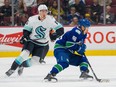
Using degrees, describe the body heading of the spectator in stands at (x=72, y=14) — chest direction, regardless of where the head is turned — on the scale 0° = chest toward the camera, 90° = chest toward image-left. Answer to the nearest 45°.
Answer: approximately 0°

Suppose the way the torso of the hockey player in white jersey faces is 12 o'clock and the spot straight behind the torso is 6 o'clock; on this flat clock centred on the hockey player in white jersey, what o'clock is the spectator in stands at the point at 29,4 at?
The spectator in stands is roughly at 6 o'clock from the hockey player in white jersey.

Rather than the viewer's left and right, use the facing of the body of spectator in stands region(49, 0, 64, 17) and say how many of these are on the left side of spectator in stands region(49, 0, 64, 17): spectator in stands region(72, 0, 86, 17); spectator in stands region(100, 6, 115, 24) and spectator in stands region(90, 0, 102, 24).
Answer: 3

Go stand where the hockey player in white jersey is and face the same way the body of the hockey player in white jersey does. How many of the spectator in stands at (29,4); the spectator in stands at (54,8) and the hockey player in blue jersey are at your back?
2

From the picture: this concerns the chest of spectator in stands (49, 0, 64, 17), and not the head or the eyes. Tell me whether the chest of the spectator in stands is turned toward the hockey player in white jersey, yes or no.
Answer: yes

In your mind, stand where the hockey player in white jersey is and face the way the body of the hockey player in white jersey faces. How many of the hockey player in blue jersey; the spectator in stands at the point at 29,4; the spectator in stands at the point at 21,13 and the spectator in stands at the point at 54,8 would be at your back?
3
